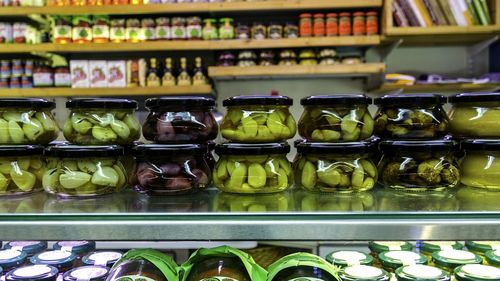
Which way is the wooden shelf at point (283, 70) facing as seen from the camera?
toward the camera

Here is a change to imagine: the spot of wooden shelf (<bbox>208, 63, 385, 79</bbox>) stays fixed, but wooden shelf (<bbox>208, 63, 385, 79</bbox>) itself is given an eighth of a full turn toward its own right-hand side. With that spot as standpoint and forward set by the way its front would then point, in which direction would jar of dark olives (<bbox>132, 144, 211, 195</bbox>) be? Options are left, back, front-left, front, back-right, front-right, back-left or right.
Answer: front-left

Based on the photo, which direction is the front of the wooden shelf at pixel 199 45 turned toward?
toward the camera

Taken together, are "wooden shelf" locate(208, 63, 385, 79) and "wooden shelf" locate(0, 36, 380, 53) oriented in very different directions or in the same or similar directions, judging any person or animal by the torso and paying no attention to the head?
same or similar directions

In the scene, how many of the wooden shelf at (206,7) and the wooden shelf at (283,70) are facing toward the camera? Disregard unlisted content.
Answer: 2

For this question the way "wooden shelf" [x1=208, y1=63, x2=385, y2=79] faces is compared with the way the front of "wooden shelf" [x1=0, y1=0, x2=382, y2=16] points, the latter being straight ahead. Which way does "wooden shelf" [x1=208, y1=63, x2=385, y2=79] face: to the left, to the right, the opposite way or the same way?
the same way

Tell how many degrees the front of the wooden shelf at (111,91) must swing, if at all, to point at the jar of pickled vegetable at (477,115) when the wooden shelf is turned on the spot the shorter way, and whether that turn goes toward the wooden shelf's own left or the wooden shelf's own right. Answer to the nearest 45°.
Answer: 0° — it already faces it

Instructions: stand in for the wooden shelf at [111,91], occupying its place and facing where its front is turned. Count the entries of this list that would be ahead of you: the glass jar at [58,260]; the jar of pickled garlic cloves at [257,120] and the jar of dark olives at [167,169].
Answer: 3

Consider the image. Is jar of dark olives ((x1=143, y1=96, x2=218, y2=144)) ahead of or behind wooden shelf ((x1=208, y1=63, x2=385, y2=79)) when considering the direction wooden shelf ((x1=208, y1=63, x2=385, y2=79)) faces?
ahead

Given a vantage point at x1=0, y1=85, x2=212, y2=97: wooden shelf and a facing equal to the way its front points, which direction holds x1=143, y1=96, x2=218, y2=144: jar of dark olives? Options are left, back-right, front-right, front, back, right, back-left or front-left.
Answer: front

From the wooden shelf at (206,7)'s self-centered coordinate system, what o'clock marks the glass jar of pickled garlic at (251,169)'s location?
The glass jar of pickled garlic is roughly at 12 o'clock from the wooden shelf.

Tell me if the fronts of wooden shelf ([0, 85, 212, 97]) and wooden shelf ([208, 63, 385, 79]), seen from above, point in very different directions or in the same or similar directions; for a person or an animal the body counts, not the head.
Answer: same or similar directions

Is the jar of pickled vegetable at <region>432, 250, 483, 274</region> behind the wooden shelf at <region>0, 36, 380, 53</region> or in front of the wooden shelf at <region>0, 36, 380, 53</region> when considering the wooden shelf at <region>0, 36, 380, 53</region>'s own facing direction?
in front

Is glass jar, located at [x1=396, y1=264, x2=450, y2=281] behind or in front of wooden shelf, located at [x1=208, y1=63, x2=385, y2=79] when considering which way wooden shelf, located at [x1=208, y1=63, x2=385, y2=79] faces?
in front

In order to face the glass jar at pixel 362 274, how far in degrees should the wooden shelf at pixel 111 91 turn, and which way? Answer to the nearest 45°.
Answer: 0° — it already faces it

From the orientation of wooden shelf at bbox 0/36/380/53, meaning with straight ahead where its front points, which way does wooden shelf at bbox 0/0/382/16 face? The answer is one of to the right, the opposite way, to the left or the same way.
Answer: the same way
